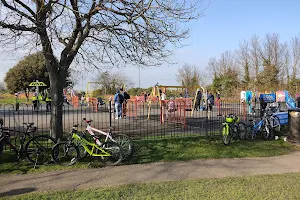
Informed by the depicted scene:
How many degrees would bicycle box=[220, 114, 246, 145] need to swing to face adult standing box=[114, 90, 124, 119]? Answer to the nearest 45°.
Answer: approximately 90° to its right

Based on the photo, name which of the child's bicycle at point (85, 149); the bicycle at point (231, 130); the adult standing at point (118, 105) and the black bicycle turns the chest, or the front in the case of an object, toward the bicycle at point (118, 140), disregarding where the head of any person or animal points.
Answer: the bicycle at point (231, 130)

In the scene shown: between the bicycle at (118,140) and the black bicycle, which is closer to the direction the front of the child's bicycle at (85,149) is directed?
the black bicycle

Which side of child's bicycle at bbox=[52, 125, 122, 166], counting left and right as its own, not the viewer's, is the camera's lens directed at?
left

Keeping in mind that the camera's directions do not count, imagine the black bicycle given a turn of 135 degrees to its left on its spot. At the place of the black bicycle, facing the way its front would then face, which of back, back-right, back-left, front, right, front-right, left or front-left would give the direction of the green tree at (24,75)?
back-left

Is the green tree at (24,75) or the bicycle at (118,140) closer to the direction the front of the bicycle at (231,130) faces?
the bicycle

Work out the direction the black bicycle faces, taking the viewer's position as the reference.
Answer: facing to the left of the viewer

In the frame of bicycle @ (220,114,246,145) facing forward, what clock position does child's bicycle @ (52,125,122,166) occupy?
The child's bicycle is roughly at 12 o'clock from the bicycle.

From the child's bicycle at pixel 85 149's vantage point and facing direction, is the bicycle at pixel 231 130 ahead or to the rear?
to the rear

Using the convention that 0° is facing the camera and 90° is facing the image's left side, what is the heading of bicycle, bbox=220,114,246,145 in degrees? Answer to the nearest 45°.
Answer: approximately 45°
